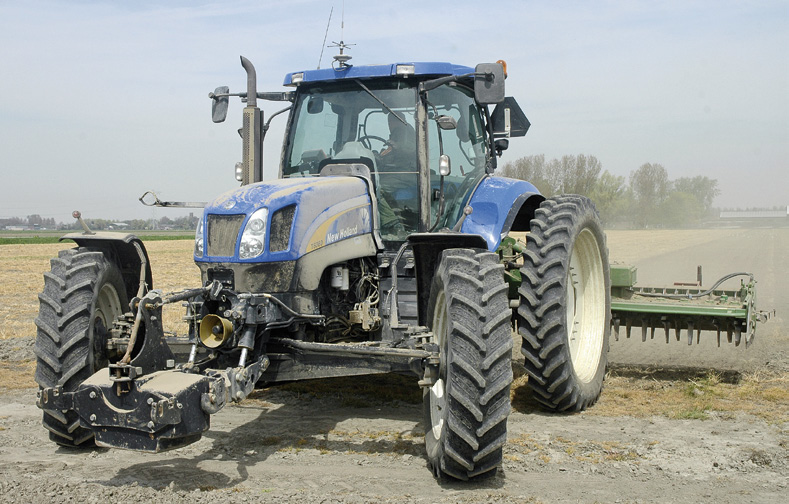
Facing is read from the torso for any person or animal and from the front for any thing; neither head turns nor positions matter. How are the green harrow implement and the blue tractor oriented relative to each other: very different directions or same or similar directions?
same or similar directions

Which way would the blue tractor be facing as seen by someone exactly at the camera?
facing the viewer and to the left of the viewer

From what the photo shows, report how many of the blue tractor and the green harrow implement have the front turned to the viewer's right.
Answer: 0

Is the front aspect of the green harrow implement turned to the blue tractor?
yes
